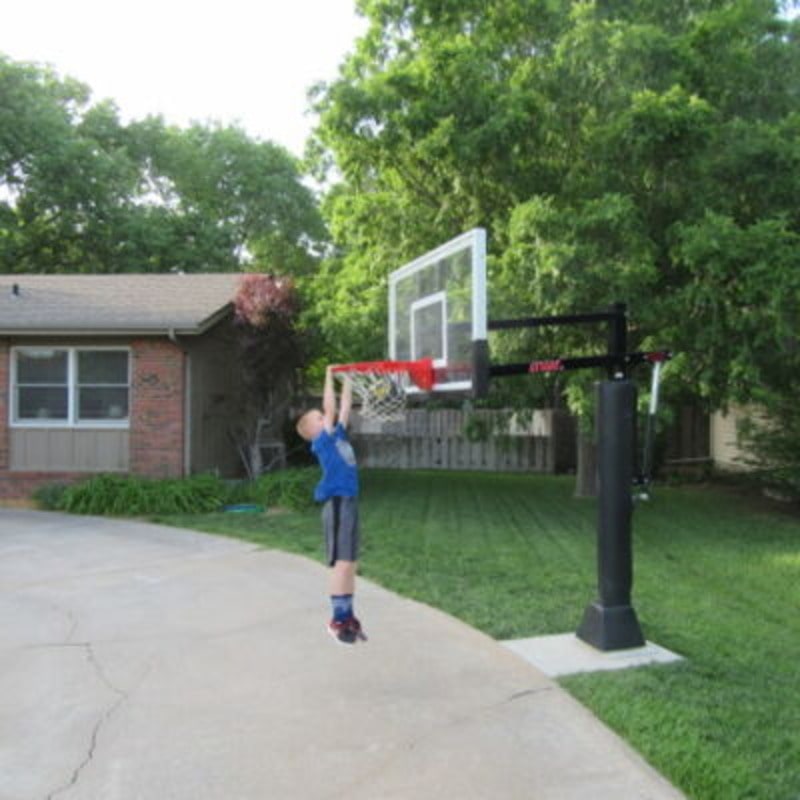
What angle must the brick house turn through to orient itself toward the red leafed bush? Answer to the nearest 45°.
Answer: approximately 90° to its left

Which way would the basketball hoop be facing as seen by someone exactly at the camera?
facing to the left of the viewer

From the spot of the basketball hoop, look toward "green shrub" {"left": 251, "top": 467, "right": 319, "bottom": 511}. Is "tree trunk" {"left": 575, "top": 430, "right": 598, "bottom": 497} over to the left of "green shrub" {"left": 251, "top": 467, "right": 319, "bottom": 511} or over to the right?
right

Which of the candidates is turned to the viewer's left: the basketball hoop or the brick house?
the basketball hoop

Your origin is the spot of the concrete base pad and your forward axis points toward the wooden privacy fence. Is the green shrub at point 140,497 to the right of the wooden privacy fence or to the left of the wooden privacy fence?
left

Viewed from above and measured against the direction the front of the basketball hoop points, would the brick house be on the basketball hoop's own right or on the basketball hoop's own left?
on the basketball hoop's own right

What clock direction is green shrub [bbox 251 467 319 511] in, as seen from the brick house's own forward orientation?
The green shrub is roughly at 10 o'clock from the brick house.

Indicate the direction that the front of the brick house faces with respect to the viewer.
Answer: facing the viewer

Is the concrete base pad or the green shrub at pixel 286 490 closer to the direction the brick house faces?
the concrete base pad

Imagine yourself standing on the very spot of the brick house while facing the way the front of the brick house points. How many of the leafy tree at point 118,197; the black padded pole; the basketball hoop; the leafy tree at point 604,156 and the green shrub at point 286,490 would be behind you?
1

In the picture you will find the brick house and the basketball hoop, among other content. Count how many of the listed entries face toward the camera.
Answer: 1

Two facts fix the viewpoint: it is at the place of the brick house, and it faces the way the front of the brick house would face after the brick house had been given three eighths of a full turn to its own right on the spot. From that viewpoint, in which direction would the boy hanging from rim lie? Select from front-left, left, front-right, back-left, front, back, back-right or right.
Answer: back-left

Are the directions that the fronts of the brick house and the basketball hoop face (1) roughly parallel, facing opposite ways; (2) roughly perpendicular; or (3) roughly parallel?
roughly perpendicular
